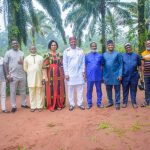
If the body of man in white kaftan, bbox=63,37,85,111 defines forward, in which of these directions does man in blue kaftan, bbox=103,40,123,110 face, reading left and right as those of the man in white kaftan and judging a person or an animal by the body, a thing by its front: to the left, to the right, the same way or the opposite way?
the same way

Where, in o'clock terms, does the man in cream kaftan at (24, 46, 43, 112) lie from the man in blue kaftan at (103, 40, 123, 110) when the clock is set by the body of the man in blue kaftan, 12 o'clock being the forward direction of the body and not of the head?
The man in cream kaftan is roughly at 3 o'clock from the man in blue kaftan.

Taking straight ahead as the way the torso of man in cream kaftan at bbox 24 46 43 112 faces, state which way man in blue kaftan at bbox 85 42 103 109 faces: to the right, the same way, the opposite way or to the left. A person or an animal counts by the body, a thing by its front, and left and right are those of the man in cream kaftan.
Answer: the same way

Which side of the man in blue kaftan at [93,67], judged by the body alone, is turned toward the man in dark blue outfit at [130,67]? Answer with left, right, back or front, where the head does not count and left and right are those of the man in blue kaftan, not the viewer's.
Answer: left

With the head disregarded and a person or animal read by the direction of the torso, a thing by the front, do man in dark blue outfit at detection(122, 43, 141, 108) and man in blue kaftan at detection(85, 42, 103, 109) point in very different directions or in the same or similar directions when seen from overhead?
same or similar directions

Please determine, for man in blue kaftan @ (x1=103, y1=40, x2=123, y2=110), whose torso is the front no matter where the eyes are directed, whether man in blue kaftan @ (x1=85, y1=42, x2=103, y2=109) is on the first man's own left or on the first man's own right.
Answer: on the first man's own right

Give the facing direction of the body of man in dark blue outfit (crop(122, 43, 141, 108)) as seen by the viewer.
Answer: toward the camera

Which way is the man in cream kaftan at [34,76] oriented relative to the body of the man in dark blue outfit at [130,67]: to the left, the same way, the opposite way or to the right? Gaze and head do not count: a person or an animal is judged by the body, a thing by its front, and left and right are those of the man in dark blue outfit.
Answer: the same way

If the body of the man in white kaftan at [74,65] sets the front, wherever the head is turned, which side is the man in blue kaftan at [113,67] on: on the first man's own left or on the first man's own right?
on the first man's own left

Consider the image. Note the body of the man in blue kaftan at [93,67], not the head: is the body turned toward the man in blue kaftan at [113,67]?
no

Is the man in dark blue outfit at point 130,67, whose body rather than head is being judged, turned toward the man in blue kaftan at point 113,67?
no

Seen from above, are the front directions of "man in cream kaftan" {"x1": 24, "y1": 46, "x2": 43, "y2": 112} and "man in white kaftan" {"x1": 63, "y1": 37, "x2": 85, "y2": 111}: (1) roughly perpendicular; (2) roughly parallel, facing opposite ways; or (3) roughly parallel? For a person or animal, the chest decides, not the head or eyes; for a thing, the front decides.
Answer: roughly parallel

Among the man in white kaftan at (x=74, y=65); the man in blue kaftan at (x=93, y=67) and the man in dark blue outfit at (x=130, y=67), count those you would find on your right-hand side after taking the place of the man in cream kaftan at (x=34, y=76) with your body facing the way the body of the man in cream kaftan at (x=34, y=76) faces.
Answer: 0

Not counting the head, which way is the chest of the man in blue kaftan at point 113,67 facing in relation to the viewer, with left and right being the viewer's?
facing the viewer

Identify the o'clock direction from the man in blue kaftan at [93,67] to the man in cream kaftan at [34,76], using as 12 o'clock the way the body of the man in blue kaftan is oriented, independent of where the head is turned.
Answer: The man in cream kaftan is roughly at 3 o'clock from the man in blue kaftan.

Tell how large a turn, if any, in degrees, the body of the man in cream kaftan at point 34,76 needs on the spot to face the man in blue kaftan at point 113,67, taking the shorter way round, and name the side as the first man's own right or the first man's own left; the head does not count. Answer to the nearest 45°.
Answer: approximately 90° to the first man's own left

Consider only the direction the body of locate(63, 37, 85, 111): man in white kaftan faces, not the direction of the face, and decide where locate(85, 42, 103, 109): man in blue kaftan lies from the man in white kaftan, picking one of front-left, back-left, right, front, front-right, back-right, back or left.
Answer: left

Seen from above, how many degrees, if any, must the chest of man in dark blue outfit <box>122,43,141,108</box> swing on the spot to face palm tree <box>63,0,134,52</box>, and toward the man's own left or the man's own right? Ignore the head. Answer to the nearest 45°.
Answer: approximately 180°

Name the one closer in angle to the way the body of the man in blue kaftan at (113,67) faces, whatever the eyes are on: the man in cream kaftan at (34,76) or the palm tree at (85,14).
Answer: the man in cream kaftan
